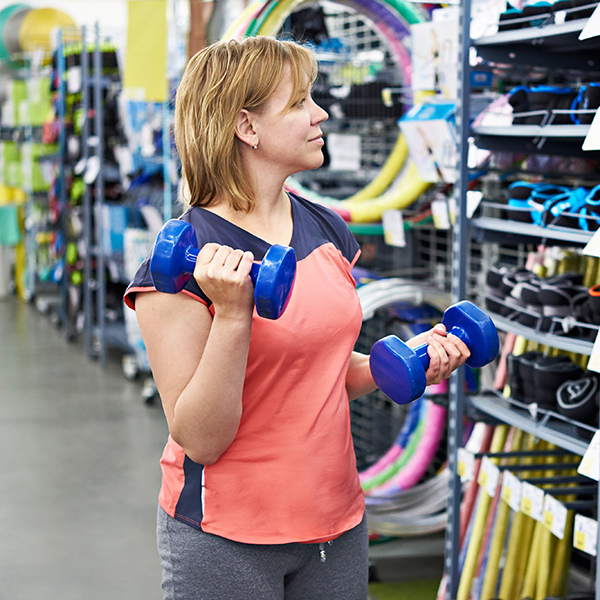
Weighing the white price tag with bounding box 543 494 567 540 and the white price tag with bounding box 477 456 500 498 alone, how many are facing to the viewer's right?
0

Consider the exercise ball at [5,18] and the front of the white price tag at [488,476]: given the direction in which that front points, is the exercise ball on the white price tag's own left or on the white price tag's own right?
on the white price tag's own right

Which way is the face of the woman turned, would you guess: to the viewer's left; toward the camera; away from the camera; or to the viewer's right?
to the viewer's right

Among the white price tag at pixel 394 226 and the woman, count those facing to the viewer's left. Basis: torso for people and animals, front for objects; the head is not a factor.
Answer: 0

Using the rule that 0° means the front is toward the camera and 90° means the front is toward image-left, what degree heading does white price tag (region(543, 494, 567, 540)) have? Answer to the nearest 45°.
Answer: approximately 45°

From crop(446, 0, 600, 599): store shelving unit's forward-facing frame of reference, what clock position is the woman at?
The woman is roughly at 11 o'clock from the store shelving unit.

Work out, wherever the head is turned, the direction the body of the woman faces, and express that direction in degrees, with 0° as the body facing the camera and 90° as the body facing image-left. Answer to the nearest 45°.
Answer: approximately 315°

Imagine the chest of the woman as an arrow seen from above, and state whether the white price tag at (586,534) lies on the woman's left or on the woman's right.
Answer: on the woman's left

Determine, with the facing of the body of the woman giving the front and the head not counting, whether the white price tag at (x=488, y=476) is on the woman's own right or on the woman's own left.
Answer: on the woman's own left

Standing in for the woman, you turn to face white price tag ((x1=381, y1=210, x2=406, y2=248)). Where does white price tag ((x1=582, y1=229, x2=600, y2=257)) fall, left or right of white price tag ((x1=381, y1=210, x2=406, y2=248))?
right

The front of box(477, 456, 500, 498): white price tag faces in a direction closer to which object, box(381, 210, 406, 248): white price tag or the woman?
the woman
